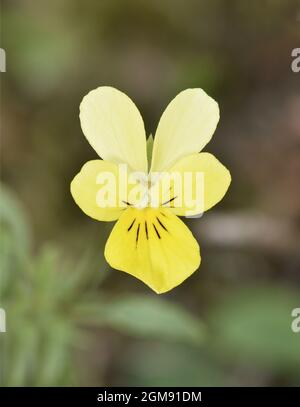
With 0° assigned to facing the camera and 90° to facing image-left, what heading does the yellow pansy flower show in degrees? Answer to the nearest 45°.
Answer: approximately 0°
